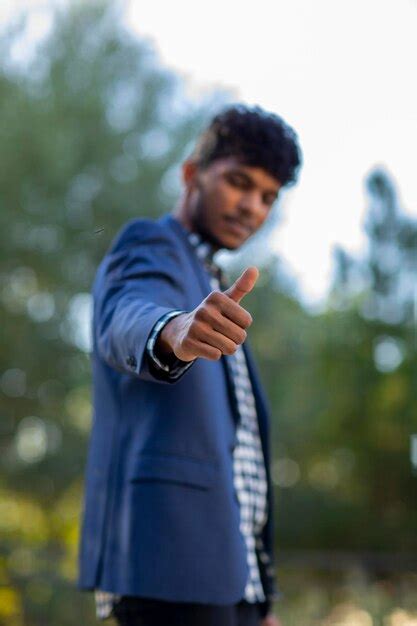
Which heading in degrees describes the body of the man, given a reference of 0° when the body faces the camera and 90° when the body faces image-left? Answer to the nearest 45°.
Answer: approximately 315°

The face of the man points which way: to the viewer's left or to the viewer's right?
to the viewer's right
